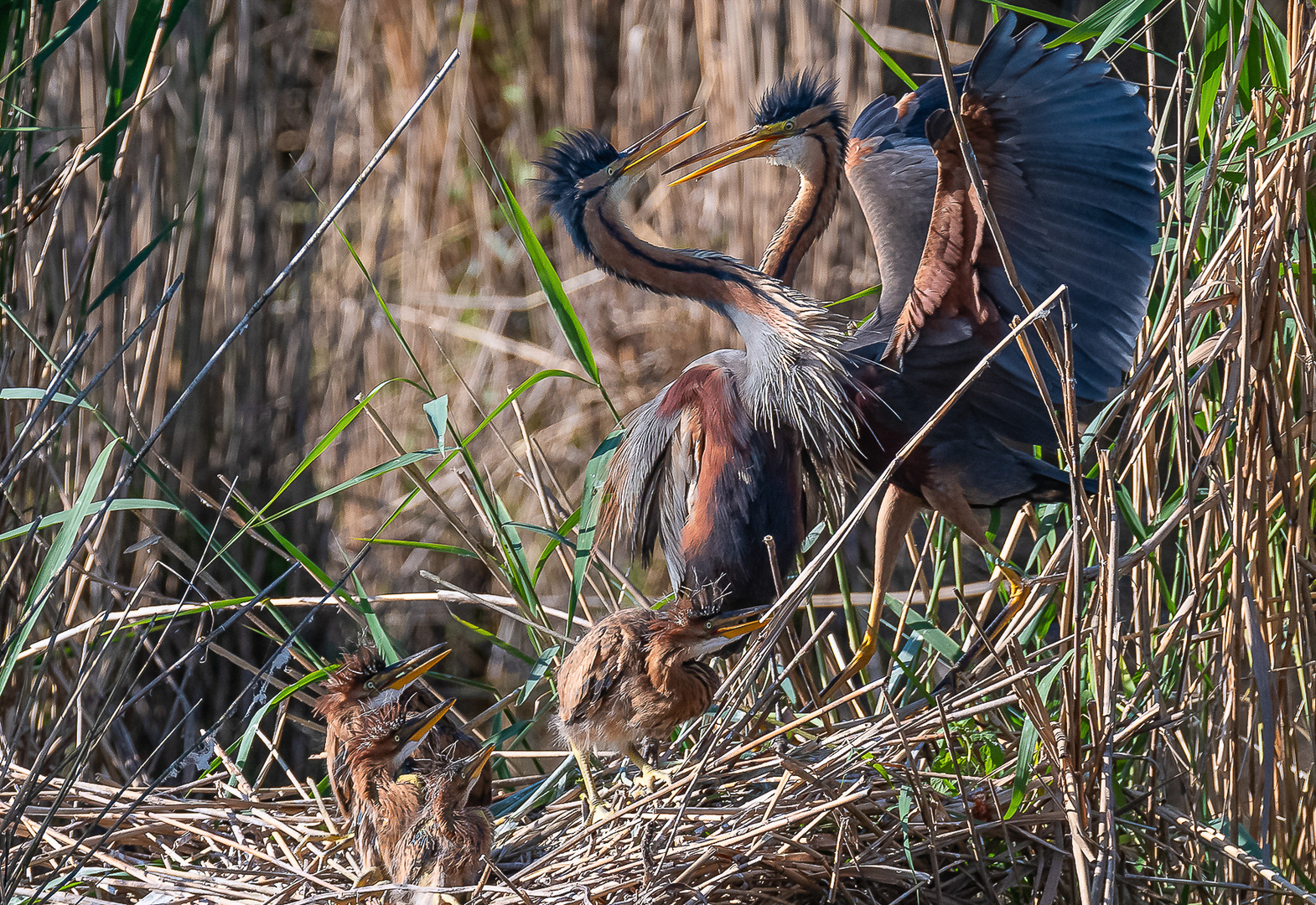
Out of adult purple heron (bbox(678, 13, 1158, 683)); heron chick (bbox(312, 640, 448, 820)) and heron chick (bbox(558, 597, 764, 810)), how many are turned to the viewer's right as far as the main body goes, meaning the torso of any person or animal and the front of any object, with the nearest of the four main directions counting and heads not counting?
2

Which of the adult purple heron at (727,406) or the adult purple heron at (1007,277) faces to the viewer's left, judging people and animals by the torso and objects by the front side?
the adult purple heron at (1007,277)

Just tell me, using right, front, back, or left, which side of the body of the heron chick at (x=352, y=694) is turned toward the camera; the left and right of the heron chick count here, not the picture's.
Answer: right

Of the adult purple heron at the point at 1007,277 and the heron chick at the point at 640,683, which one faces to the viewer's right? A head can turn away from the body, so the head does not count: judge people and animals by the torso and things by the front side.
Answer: the heron chick

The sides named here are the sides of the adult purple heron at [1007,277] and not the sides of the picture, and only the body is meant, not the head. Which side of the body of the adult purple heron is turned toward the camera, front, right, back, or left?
left

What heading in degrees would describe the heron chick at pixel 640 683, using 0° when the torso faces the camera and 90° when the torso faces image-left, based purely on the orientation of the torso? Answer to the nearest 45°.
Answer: approximately 270°

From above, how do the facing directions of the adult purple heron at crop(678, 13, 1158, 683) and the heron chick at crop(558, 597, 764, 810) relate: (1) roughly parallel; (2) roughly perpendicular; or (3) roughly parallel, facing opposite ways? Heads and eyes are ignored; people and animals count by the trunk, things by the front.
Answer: roughly parallel, facing opposite ways

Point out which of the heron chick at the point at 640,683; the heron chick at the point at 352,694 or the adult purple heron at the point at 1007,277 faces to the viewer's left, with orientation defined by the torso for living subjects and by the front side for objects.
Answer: the adult purple heron

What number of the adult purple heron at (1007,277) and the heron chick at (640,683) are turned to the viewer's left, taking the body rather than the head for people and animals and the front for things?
1

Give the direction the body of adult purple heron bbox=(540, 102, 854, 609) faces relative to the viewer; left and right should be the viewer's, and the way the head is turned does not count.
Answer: facing the viewer and to the right of the viewer
